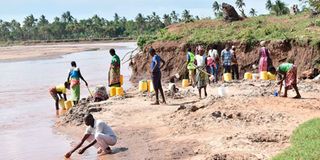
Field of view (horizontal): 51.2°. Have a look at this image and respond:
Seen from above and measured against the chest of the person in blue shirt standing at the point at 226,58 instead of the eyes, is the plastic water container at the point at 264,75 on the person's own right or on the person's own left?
on the person's own left

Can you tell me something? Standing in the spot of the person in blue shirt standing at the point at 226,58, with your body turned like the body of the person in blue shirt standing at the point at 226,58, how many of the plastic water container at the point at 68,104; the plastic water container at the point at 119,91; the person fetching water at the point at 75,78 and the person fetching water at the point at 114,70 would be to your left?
0

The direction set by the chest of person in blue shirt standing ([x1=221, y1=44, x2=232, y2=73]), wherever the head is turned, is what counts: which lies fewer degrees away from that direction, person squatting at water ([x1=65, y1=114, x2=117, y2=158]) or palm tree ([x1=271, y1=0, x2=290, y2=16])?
the person squatting at water

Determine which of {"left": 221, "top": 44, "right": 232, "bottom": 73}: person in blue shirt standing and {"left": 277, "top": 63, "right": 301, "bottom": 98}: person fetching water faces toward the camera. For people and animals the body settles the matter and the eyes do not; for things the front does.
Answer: {"left": 221, "top": 44, "right": 232, "bottom": 73}: person in blue shirt standing

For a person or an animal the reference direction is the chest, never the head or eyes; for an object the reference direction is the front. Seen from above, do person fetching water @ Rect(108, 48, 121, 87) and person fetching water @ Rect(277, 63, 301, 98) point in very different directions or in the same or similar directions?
same or similar directions

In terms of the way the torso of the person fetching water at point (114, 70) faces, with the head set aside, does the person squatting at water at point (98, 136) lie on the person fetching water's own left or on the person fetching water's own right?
on the person fetching water's own left

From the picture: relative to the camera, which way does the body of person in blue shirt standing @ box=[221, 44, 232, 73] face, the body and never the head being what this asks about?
toward the camera

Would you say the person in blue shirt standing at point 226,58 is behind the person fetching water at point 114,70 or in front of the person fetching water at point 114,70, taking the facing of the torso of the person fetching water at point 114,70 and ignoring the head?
behind

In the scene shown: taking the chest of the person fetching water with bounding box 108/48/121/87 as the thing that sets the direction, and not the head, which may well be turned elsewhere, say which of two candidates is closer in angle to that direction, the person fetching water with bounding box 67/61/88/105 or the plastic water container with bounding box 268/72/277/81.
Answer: the person fetching water

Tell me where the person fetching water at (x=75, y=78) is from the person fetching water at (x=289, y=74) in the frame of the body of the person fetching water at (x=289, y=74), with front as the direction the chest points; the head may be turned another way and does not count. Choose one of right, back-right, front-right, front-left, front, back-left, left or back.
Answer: front

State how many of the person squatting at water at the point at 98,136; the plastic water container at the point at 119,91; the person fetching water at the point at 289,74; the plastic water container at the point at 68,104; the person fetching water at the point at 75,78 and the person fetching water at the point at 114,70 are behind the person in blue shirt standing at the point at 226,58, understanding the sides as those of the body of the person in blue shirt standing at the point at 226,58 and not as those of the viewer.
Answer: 0

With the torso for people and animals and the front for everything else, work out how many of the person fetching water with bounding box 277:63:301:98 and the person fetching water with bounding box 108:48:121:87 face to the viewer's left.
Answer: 2

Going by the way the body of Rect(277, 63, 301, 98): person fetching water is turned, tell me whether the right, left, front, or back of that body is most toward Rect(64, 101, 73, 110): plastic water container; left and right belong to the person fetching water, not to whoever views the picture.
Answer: front

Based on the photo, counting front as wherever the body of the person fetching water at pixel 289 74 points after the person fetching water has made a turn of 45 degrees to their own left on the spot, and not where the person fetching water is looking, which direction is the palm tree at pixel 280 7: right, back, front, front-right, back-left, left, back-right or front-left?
back-right

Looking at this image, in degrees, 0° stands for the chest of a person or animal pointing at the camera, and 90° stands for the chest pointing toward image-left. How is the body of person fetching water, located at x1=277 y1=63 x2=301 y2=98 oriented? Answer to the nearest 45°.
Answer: approximately 90°
